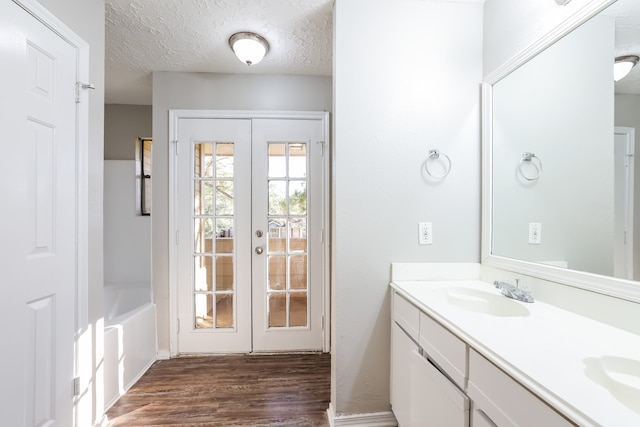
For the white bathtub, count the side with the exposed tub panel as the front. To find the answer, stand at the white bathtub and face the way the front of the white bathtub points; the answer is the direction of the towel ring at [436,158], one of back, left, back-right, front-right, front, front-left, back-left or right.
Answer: front

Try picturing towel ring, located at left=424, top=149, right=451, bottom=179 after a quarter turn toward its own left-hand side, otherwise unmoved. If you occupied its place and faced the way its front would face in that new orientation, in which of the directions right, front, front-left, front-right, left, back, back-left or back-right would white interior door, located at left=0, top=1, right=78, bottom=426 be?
back-right

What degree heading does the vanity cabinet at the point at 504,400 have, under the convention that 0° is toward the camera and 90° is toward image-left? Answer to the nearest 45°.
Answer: approximately 45°

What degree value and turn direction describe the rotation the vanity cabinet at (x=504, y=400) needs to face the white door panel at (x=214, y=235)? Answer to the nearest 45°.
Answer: approximately 45° to its right

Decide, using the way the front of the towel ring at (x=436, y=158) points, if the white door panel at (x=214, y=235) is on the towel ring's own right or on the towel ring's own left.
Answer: on the towel ring's own right

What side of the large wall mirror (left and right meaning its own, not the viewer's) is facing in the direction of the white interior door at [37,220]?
front

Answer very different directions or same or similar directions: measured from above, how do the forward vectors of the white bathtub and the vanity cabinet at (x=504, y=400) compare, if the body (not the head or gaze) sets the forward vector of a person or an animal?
very different directions

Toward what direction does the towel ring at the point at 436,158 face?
toward the camera

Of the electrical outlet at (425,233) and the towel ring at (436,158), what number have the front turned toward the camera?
2

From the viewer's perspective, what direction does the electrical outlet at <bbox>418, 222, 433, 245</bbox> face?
toward the camera

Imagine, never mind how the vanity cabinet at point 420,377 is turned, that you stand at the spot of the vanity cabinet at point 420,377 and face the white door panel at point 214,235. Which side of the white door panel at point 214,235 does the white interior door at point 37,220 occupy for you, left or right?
left

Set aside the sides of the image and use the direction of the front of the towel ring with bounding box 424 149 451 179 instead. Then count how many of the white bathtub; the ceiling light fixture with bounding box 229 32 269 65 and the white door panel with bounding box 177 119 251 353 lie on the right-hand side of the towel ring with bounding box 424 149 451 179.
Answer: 3

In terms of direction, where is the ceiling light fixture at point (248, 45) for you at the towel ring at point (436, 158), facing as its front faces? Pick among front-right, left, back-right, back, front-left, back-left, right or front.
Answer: right

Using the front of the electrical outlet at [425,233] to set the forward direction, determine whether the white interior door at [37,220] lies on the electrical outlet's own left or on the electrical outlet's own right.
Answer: on the electrical outlet's own right

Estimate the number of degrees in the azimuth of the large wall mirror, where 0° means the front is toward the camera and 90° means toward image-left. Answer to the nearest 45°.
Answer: approximately 45°

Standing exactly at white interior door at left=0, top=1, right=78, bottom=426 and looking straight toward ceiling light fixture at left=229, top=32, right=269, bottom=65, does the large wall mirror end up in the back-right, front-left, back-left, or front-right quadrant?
front-right

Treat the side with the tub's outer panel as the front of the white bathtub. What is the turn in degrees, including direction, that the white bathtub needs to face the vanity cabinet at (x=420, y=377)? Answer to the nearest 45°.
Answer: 0° — it already faces it
